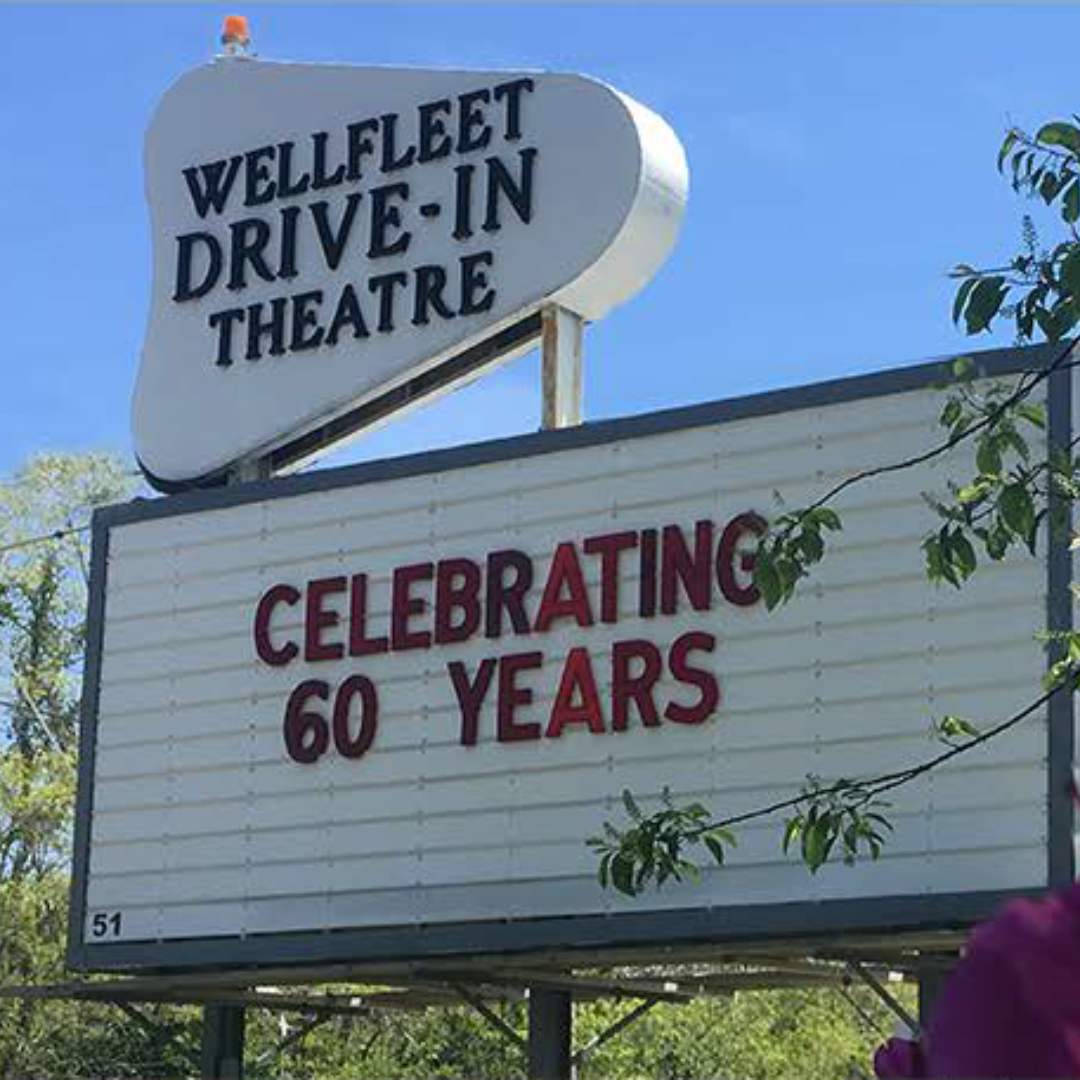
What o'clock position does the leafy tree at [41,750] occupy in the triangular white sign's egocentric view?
The leafy tree is roughly at 4 o'clock from the triangular white sign.

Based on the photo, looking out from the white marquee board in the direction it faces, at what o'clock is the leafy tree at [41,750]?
The leafy tree is roughly at 4 o'clock from the white marquee board.

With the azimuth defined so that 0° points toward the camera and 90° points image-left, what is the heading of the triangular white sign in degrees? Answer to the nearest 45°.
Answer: approximately 45°

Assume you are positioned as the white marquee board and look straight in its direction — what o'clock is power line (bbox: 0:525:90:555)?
The power line is roughly at 4 o'clock from the white marquee board.

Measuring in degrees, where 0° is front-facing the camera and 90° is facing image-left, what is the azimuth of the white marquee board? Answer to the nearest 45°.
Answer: approximately 45°

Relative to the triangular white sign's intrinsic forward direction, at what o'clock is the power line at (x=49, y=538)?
The power line is roughly at 4 o'clock from the triangular white sign.
